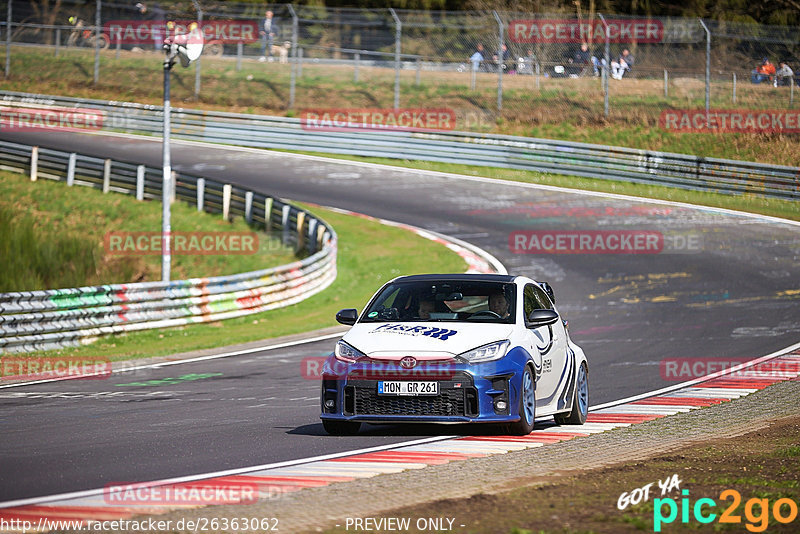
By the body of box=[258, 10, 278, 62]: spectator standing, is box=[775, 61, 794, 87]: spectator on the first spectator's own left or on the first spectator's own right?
on the first spectator's own left

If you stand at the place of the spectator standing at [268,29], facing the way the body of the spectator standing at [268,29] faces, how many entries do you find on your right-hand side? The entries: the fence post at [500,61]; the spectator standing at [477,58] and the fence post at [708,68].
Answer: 0

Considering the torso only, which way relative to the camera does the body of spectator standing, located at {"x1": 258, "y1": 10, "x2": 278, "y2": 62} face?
toward the camera

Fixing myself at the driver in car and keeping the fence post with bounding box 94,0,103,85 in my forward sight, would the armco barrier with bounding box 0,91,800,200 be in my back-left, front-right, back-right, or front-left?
front-right

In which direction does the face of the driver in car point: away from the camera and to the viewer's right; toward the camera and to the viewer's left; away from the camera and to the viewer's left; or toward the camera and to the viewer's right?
toward the camera and to the viewer's left

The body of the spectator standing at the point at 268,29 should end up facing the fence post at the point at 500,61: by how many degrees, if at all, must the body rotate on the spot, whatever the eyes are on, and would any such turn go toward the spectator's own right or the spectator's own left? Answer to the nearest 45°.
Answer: approximately 45° to the spectator's own left

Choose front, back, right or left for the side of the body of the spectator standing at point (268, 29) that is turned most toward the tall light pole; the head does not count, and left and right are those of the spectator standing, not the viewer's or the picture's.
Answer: front

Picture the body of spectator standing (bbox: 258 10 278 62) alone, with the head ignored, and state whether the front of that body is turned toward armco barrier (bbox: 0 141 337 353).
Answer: yes

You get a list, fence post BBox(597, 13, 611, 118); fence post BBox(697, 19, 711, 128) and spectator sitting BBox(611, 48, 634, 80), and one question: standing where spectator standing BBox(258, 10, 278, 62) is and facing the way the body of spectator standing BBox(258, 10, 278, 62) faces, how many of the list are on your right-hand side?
0

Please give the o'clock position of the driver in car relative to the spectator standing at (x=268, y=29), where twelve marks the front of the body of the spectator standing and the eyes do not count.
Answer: The driver in car is roughly at 12 o'clock from the spectator standing.

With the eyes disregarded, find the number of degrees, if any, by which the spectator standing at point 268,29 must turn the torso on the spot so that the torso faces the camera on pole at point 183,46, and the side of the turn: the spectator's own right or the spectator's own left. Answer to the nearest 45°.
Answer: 0° — they already face it

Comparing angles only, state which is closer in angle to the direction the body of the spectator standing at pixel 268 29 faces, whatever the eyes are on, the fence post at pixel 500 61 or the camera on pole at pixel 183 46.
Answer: the camera on pole

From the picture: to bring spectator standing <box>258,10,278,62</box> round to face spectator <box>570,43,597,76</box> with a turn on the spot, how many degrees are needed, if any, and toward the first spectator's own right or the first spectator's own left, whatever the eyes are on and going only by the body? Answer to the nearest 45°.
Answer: approximately 45° to the first spectator's own left

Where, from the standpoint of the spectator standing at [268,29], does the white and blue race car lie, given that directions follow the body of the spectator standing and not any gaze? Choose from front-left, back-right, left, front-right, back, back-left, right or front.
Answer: front
